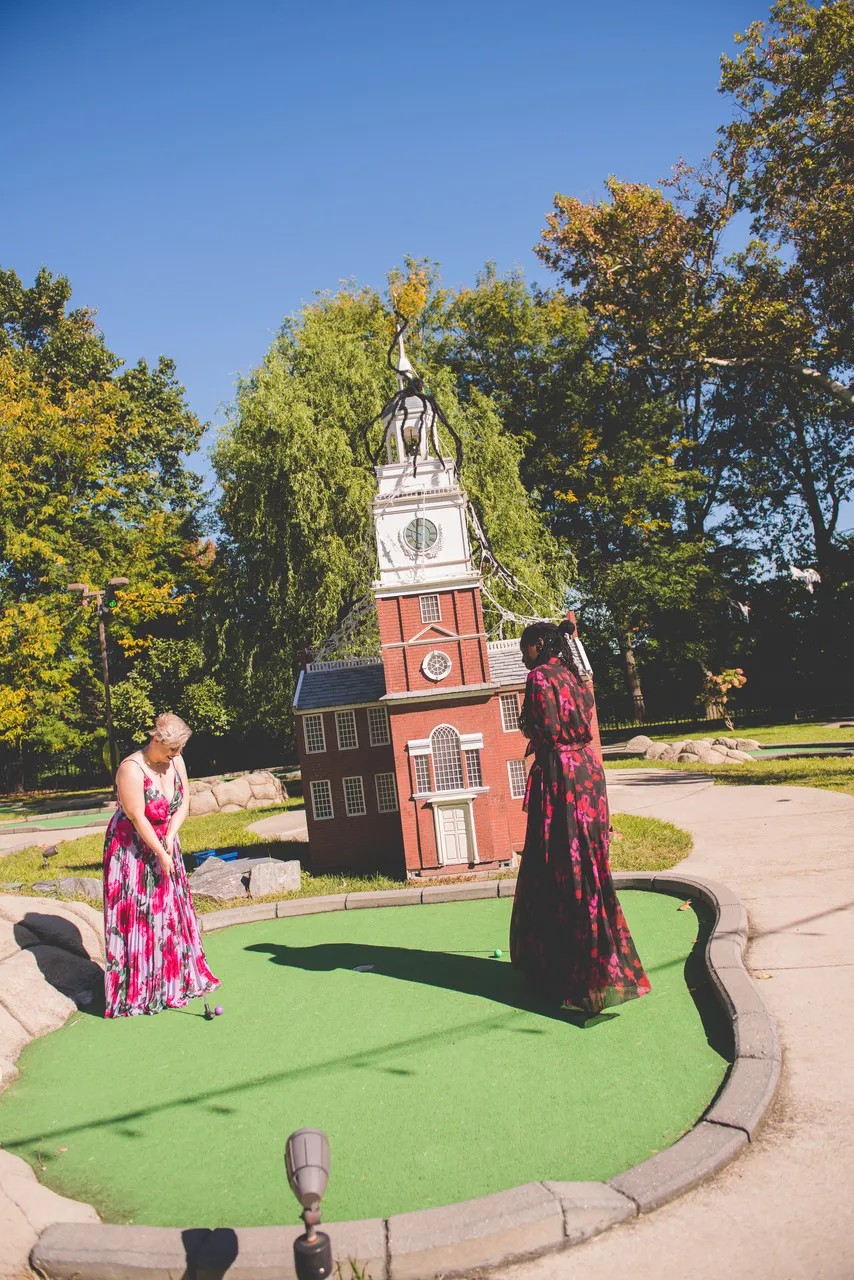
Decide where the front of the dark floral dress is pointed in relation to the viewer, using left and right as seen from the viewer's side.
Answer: facing away from the viewer and to the left of the viewer

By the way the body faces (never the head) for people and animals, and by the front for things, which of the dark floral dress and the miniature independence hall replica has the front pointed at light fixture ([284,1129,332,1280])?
the miniature independence hall replica

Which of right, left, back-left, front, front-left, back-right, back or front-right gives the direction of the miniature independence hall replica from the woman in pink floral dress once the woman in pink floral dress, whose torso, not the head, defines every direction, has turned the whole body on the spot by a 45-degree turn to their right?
back-left

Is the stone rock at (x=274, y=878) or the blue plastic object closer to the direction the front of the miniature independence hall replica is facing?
the stone rock

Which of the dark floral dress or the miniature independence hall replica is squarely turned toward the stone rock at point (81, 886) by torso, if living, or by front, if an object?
the dark floral dress

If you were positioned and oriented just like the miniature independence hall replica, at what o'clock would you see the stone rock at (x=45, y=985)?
The stone rock is roughly at 1 o'clock from the miniature independence hall replica.

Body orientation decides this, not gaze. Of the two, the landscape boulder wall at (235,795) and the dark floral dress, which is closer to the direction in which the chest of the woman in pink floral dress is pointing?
the dark floral dress

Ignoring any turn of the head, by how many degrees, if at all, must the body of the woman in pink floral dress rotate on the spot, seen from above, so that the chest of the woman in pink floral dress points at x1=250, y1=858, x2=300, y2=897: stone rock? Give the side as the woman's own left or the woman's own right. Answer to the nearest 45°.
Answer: approximately 135° to the woman's own left

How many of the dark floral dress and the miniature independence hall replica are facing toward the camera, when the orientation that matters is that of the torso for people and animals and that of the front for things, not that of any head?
1

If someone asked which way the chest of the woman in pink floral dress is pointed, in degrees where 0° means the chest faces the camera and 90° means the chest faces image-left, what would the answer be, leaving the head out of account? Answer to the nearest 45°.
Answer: approximately 315°

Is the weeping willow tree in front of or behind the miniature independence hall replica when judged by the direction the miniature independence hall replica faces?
behind

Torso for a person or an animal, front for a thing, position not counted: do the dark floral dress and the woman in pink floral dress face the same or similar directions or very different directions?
very different directions

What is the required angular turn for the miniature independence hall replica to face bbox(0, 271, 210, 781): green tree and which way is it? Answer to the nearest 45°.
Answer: approximately 135° to its right
